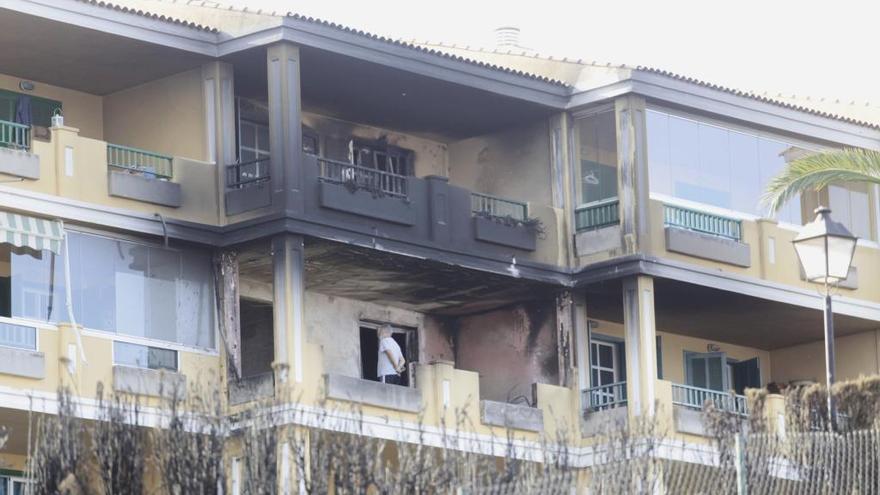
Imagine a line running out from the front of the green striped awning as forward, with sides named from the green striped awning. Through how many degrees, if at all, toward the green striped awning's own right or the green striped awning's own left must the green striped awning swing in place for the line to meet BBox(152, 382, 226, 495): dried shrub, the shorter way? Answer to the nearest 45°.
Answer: approximately 45° to the green striped awning's own right

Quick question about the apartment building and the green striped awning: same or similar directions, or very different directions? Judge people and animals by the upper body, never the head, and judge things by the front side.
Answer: same or similar directions

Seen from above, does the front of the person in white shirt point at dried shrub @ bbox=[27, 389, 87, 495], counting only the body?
no

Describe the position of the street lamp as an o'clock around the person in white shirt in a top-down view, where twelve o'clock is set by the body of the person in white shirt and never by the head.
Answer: The street lamp is roughly at 8 o'clock from the person in white shirt.

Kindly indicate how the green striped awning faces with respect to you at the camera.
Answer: facing the viewer and to the right of the viewer

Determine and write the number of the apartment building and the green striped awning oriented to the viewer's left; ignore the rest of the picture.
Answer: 0

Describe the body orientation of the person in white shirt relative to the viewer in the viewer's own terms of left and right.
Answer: facing to the left of the viewer

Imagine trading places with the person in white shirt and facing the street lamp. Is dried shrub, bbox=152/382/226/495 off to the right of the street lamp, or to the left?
right

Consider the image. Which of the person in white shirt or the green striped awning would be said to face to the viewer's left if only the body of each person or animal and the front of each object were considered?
the person in white shirt

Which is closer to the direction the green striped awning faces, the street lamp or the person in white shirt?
the street lamp

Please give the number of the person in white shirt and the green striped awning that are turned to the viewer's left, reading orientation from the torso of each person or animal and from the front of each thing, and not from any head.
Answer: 1
